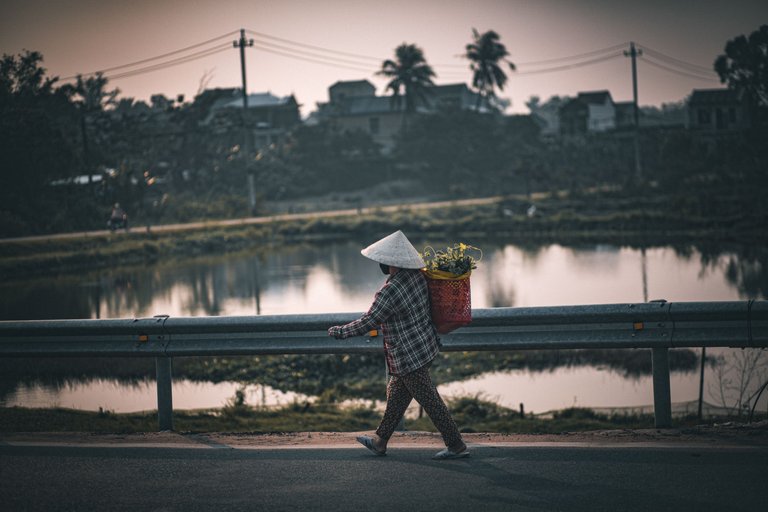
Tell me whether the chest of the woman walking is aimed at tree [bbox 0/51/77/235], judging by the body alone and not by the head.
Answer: no

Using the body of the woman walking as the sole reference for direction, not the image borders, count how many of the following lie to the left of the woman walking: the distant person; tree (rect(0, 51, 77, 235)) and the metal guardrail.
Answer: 0

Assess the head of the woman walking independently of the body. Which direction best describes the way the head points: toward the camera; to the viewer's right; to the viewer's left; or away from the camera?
to the viewer's left

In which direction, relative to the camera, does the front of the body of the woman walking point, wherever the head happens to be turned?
to the viewer's left

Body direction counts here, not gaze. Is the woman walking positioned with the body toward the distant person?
no
